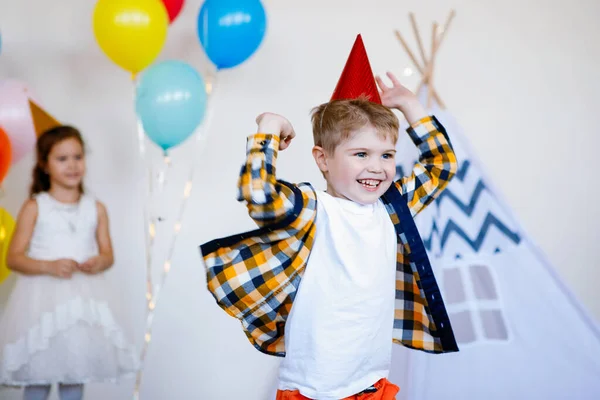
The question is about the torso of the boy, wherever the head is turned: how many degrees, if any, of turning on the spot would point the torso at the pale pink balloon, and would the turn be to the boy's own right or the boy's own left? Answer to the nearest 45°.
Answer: approximately 180°

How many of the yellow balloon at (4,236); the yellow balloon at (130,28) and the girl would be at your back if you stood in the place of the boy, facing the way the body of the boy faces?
3

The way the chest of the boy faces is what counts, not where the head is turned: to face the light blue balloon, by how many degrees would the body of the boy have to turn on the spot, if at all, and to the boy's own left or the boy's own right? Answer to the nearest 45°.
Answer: approximately 180°

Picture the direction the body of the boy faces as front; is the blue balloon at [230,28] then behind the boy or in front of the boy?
behind

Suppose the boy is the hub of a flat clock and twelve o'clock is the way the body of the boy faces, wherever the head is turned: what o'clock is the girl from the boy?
The girl is roughly at 6 o'clock from the boy.

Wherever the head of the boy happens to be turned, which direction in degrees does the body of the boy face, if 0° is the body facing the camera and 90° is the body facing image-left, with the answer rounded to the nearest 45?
approximately 315°

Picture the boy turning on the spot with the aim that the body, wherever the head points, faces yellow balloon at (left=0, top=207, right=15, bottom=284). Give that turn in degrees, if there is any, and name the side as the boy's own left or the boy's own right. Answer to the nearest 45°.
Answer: approximately 180°

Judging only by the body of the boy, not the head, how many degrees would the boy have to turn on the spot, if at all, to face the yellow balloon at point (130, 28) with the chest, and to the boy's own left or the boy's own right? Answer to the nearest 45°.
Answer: approximately 180°

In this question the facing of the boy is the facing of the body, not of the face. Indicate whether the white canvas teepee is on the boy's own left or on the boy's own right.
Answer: on the boy's own left
